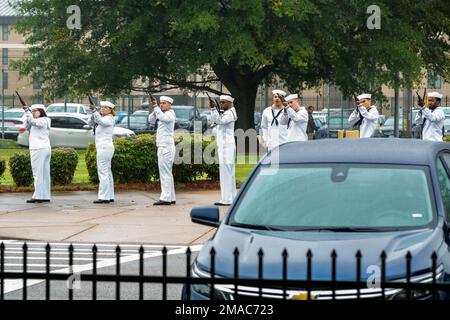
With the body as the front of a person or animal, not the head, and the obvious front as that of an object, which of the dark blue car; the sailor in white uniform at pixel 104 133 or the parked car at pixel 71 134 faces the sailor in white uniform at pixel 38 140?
the sailor in white uniform at pixel 104 133

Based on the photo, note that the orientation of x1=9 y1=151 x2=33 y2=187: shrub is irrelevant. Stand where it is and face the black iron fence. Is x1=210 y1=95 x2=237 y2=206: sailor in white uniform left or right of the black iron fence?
left

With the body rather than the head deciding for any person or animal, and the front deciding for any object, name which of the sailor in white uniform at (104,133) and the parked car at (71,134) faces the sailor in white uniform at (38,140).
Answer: the sailor in white uniform at (104,133)

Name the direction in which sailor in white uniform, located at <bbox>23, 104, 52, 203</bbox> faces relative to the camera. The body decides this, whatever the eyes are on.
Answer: to the viewer's left

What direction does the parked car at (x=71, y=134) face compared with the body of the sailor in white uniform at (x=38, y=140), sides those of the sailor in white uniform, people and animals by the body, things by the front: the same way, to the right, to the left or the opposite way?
the opposite way

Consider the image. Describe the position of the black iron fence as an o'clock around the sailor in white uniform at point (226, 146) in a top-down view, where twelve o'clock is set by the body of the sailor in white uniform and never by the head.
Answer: The black iron fence is roughly at 9 o'clock from the sailor in white uniform.

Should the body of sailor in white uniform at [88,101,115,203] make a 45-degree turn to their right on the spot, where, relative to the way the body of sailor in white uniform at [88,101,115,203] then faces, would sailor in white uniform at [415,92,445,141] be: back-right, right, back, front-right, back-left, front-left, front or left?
back-right

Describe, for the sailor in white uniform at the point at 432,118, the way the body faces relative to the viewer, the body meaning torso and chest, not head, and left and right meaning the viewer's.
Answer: facing the viewer and to the left of the viewer

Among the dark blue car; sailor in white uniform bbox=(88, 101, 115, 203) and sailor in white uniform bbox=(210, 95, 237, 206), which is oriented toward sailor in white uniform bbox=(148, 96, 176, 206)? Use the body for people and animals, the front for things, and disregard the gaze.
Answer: sailor in white uniform bbox=(210, 95, 237, 206)

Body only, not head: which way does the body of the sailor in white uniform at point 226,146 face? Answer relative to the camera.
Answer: to the viewer's left

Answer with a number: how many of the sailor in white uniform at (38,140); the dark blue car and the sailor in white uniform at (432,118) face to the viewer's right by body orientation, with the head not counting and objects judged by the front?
0

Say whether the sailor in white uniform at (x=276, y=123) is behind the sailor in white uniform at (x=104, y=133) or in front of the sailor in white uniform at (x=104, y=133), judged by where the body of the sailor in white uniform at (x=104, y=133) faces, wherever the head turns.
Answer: behind

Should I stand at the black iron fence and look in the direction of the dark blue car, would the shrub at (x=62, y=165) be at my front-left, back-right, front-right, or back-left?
front-left

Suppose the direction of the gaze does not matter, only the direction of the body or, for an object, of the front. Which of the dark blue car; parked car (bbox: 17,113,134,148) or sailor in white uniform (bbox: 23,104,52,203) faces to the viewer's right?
the parked car

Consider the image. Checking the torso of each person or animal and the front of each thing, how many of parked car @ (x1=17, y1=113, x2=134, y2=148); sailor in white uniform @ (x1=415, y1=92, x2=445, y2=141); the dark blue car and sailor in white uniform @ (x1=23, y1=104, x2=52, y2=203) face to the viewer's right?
1

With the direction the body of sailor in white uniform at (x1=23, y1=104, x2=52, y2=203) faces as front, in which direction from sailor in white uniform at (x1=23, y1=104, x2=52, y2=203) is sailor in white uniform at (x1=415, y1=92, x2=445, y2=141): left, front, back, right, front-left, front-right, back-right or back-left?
back

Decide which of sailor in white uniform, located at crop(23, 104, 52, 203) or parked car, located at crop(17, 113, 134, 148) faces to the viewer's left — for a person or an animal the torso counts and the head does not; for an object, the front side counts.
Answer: the sailor in white uniform

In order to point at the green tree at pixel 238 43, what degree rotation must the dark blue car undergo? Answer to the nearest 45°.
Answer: approximately 135° to its right

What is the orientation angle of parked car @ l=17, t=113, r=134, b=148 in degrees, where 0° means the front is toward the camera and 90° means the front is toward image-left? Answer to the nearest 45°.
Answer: approximately 270°

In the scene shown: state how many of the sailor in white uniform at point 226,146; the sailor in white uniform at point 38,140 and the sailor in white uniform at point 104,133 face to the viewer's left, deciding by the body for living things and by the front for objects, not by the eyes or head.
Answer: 3
